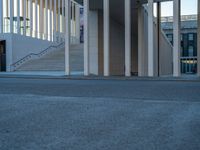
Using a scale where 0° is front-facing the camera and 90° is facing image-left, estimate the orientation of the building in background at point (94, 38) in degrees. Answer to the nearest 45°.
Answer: approximately 0°
